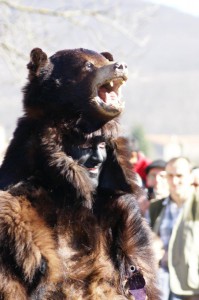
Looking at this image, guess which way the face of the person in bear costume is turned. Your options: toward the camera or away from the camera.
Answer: toward the camera
